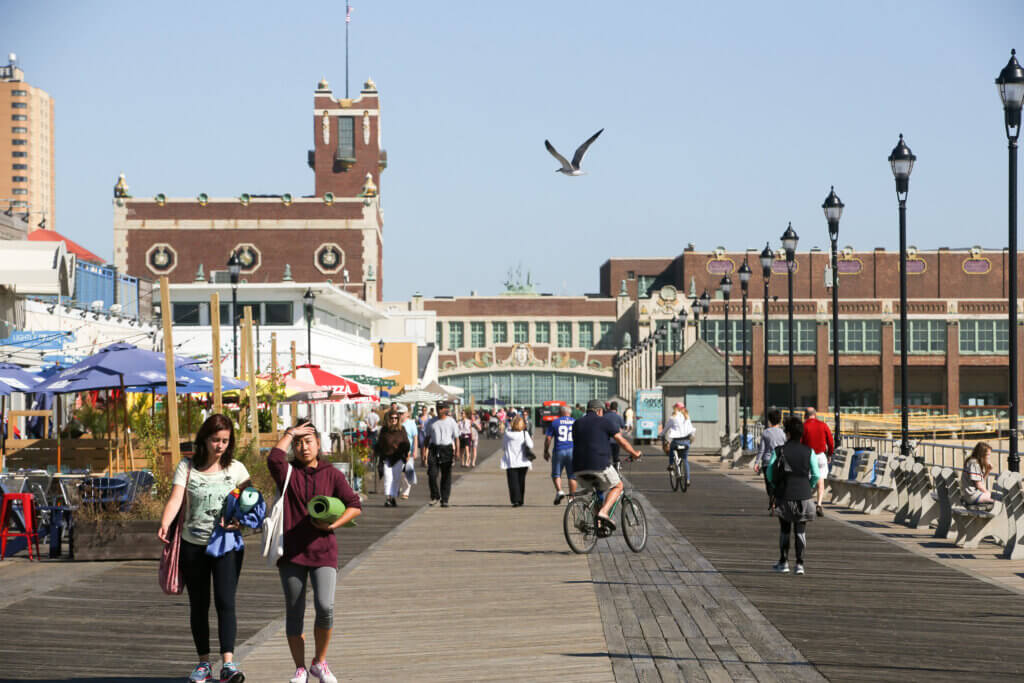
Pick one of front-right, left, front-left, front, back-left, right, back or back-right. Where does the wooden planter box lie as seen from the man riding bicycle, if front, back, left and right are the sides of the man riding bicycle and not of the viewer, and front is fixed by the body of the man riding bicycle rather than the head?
back-left

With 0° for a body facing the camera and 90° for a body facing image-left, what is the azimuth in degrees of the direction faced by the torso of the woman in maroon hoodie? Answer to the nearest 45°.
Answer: approximately 0°

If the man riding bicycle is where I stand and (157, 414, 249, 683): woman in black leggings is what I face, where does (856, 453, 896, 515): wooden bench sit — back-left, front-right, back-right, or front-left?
back-left

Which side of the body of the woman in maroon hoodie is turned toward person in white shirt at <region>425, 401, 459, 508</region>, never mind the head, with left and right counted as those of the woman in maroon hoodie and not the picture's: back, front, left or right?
back

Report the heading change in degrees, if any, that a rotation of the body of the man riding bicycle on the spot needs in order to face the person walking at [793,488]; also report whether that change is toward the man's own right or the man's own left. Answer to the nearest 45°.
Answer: approximately 90° to the man's own right

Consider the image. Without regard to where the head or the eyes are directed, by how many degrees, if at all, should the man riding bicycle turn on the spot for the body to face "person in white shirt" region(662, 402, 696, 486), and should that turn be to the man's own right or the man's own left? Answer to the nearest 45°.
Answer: approximately 45° to the man's own left

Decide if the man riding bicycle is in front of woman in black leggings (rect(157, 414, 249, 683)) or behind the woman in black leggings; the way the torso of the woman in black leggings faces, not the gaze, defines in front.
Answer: behind

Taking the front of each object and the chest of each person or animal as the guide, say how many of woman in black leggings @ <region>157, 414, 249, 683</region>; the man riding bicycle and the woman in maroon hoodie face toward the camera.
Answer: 2

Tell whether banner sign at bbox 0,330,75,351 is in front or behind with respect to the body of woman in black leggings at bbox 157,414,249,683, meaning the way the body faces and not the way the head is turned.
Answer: behind

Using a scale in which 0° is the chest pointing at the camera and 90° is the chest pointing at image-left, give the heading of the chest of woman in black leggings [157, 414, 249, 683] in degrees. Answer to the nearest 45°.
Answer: approximately 0°
